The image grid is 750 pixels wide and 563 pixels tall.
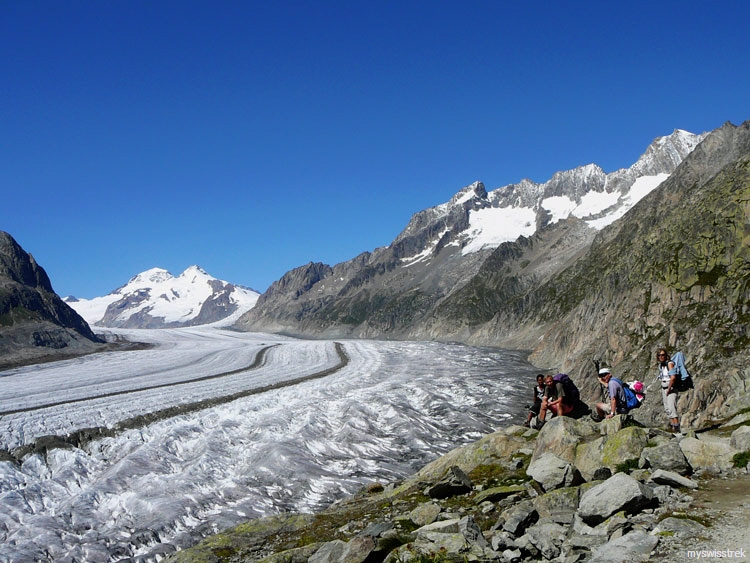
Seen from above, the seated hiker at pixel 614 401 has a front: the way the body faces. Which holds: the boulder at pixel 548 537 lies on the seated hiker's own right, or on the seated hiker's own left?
on the seated hiker's own left

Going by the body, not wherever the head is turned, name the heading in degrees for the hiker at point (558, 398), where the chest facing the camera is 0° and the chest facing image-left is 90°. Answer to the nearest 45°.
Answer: approximately 45°

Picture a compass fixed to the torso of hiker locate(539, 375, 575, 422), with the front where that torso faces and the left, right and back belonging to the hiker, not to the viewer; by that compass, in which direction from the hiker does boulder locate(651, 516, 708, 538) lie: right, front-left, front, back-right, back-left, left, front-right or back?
front-left

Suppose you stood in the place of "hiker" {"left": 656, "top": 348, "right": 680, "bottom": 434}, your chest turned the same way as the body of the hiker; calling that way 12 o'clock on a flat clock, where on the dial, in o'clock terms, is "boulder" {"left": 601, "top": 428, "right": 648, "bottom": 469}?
The boulder is roughly at 11 o'clock from the hiker.

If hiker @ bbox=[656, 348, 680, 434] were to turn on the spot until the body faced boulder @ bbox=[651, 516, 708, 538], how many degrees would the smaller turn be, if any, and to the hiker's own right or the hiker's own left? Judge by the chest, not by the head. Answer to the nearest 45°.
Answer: approximately 45° to the hiker's own left

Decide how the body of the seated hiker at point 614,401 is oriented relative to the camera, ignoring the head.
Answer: to the viewer's left

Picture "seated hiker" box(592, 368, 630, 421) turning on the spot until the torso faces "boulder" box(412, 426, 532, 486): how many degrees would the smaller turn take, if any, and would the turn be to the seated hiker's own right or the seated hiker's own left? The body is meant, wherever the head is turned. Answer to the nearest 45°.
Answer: approximately 45° to the seated hiker's own left

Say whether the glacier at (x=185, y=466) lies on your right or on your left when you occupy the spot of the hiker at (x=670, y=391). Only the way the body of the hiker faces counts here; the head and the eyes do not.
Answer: on your right

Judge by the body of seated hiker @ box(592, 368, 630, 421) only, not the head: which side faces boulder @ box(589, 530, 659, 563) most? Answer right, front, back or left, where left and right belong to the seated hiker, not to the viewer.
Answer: left

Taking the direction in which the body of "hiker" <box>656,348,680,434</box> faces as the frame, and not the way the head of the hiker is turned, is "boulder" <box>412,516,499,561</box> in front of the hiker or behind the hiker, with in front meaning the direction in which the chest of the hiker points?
in front

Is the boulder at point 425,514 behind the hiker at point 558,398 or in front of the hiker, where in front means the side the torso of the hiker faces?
in front

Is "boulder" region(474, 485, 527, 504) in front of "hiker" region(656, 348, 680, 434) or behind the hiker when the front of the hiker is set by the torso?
in front
